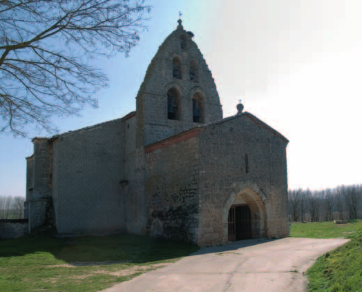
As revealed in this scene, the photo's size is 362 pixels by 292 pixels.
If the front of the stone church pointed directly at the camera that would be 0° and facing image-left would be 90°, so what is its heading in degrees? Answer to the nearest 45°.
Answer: approximately 315°

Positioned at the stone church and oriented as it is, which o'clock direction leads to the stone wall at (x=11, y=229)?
The stone wall is roughly at 5 o'clock from the stone church.
